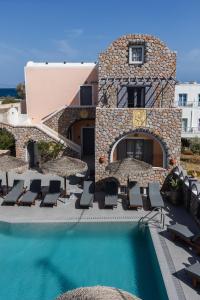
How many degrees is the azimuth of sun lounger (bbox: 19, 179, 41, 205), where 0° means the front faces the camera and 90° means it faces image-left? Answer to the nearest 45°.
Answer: approximately 45°

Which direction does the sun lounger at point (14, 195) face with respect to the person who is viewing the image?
facing the viewer and to the left of the viewer

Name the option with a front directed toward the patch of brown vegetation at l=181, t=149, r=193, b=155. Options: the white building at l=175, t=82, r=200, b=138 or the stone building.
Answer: the white building

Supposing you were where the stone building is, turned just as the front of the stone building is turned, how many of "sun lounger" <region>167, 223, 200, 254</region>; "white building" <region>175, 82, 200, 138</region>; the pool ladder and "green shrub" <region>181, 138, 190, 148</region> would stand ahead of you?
2

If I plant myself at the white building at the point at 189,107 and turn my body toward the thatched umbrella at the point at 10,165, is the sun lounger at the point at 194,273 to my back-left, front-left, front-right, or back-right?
front-left

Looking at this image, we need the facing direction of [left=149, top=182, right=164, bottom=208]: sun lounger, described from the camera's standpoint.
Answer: facing the viewer

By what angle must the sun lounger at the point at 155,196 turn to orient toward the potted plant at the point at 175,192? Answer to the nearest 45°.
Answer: approximately 135° to its left

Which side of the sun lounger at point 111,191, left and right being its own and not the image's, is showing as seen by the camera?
front

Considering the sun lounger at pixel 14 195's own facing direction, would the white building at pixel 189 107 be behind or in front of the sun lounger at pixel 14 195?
behind

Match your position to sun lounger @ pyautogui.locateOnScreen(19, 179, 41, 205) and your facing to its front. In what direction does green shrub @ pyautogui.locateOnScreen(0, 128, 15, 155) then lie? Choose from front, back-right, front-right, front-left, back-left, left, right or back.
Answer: back-right

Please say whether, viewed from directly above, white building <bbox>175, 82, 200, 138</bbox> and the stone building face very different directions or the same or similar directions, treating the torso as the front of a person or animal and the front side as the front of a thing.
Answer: same or similar directions

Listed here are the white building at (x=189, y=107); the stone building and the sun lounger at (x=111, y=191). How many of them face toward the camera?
3

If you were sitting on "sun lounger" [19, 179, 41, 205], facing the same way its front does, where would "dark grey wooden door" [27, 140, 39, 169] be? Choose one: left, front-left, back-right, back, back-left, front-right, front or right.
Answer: back-right

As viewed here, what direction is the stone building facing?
toward the camera

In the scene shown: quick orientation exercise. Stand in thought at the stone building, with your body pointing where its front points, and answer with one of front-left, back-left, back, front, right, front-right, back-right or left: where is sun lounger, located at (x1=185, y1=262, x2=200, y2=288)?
front

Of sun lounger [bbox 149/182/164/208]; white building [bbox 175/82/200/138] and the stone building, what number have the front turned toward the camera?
3

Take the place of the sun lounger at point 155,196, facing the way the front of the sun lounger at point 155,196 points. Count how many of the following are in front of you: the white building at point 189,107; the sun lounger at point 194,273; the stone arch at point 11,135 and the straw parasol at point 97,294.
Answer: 2

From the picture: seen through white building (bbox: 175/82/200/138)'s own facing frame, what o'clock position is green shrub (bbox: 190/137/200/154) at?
The green shrub is roughly at 12 o'clock from the white building.

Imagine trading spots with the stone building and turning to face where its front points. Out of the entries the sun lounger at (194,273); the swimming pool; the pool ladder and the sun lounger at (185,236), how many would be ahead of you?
4

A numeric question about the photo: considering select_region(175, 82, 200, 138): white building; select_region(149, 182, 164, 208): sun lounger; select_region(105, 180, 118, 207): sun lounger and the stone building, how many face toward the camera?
4

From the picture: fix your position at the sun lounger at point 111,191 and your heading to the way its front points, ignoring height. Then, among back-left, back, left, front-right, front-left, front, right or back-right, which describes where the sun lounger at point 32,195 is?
right

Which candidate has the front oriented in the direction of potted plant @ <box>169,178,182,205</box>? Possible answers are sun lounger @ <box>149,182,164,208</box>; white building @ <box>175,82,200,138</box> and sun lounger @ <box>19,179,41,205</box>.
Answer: the white building
